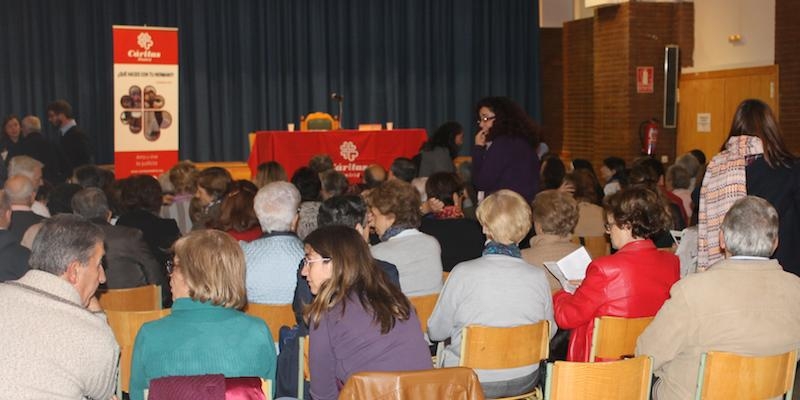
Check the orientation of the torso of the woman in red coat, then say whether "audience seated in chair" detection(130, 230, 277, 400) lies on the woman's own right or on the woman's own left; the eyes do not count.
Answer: on the woman's own left

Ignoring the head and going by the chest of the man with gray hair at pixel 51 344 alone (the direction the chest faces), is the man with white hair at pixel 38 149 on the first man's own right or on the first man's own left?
on the first man's own left

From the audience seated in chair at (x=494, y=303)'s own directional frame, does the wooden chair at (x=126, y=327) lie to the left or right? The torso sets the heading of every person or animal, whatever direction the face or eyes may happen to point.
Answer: on their left

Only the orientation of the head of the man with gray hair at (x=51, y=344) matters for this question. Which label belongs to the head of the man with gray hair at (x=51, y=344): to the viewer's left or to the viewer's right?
to the viewer's right

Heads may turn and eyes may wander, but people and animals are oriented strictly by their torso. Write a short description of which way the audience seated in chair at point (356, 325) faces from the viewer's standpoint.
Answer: facing away from the viewer and to the left of the viewer

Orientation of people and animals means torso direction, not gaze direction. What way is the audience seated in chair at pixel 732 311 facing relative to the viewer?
away from the camera

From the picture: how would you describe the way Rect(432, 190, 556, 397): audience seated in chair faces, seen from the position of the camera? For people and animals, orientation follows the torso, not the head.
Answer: facing away from the viewer

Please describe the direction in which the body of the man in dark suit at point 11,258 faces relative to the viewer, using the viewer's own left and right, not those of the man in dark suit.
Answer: facing away from the viewer

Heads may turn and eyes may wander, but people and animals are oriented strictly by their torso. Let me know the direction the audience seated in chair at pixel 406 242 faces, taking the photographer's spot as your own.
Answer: facing away from the viewer and to the left of the viewer

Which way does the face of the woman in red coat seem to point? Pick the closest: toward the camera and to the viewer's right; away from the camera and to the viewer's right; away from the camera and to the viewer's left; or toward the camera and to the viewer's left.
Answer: away from the camera and to the viewer's left

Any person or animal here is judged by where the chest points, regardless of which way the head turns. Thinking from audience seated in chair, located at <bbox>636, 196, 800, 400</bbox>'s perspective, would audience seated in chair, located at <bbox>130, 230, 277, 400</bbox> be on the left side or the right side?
on their left

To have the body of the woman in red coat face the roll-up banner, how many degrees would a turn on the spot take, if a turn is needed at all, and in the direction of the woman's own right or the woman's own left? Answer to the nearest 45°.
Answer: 0° — they already face it
